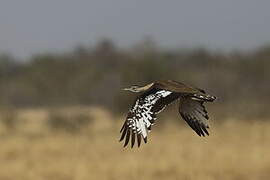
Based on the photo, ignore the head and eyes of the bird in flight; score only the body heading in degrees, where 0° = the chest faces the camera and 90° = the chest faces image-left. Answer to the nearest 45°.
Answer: approximately 135°
